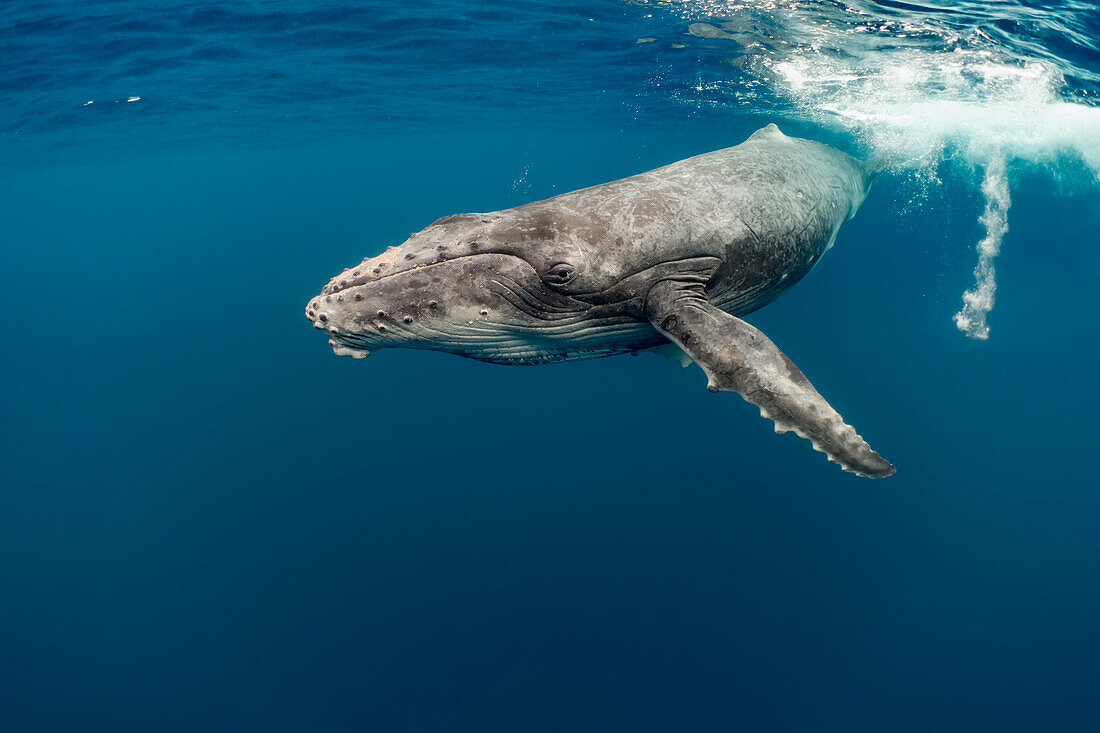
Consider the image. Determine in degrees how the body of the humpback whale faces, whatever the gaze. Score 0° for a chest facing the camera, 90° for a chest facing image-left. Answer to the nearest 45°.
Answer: approximately 45°
